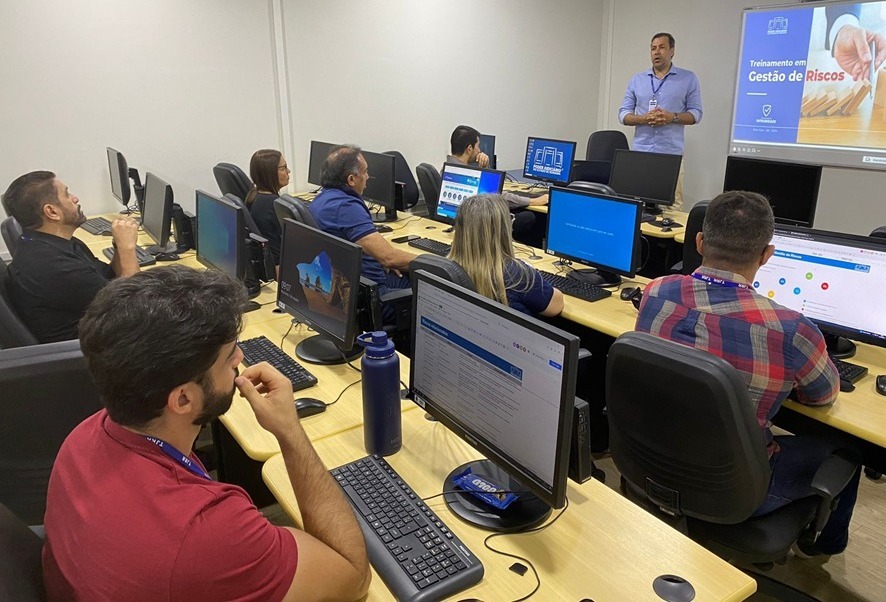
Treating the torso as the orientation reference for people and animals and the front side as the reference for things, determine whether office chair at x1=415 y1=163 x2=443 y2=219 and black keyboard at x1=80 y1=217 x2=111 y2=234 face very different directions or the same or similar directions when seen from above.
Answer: very different directions

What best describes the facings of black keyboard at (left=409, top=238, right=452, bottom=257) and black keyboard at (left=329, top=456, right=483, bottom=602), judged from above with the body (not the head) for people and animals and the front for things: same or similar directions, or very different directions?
same or similar directions

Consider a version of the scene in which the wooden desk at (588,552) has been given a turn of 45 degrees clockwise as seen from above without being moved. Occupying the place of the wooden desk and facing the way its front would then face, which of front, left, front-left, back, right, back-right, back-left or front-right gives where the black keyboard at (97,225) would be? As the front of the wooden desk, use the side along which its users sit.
front-right

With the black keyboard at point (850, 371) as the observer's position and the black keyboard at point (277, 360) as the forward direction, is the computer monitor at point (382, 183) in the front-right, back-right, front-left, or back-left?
front-right

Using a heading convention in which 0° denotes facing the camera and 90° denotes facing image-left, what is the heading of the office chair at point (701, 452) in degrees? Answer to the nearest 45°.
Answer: approximately 225°

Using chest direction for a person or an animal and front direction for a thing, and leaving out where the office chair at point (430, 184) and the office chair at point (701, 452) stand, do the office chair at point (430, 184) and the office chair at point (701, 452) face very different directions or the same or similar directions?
same or similar directions

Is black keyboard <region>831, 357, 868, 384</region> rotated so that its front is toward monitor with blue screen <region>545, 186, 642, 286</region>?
no

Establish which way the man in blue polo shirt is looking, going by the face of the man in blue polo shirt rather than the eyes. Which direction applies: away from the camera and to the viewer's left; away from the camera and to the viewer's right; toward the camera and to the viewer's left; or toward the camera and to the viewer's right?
away from the camera and to the viewer's right

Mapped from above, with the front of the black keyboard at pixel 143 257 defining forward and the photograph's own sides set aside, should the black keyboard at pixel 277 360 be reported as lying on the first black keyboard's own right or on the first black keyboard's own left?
on the first black keyboard's own left

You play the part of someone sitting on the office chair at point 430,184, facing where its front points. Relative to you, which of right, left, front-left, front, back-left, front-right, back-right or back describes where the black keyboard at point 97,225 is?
back-left

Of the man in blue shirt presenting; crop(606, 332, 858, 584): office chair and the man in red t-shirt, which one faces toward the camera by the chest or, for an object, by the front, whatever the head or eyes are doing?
the man in blue shirt presenting

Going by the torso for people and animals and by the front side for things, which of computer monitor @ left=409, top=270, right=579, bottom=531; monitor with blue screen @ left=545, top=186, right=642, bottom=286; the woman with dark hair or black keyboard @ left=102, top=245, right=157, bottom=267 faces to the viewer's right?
the woman with dark hair

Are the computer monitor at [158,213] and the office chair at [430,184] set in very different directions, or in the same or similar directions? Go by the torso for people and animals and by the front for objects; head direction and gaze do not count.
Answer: very different directions

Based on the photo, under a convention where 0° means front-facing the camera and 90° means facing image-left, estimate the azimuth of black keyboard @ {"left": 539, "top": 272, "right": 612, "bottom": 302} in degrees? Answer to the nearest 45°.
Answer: approximately 45°

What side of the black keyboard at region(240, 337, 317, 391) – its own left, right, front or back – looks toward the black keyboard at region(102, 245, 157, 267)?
right

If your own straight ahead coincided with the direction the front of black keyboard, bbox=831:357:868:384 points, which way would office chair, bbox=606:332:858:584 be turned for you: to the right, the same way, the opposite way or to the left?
the opposite way

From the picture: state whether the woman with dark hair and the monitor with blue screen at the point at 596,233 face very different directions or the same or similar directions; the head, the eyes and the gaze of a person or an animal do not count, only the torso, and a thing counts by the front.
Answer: very different directions

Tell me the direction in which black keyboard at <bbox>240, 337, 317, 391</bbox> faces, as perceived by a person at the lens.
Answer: facing the viewer and to the left of the viewer

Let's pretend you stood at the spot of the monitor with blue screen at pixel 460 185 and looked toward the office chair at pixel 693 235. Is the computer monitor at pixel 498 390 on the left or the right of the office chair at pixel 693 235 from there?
right

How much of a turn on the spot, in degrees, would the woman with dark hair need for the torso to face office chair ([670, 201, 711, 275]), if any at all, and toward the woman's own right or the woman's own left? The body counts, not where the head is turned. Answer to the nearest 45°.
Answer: approximately 45° to the woman's own right
